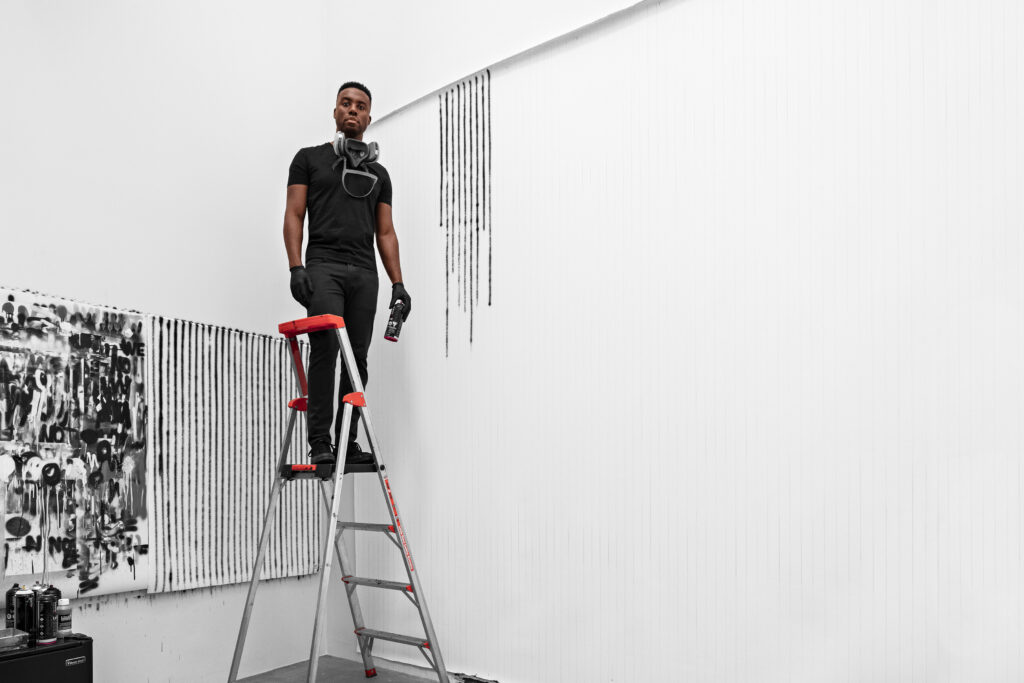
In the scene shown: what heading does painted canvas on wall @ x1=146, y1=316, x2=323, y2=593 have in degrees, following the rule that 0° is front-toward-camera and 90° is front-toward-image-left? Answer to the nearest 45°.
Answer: approximately 315°

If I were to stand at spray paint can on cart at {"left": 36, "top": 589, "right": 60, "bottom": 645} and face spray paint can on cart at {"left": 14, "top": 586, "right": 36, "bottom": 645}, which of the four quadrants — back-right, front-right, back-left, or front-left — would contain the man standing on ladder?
back-right

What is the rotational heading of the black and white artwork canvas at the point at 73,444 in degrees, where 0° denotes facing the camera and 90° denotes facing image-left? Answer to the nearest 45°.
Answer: approximately 315°

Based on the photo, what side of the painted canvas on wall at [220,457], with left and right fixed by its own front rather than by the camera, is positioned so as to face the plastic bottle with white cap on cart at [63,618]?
right

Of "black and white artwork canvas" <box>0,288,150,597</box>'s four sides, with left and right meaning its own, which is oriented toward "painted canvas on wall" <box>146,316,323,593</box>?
left

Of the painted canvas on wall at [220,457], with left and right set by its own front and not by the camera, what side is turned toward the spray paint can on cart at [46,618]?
right
